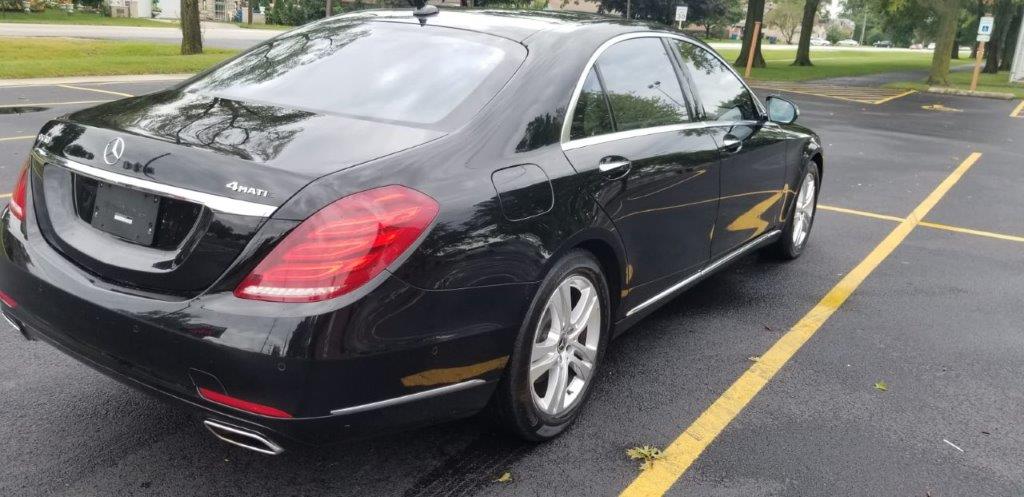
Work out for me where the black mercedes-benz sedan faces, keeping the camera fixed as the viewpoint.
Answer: facing away from the viewer and to the right of the viewer
